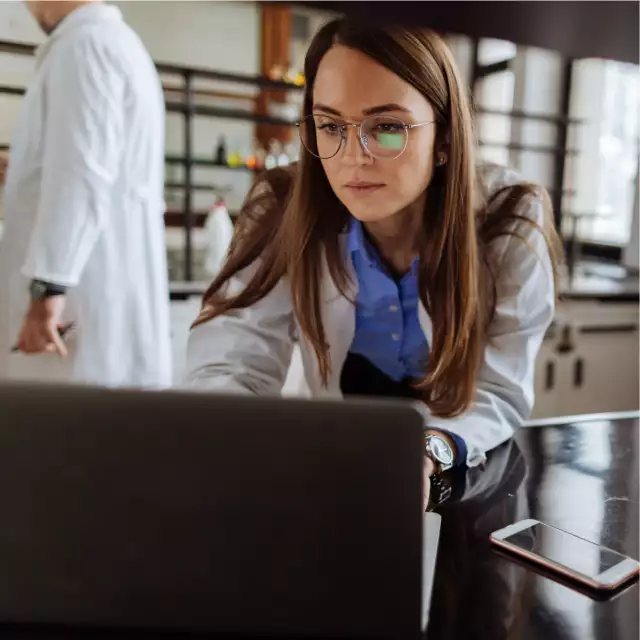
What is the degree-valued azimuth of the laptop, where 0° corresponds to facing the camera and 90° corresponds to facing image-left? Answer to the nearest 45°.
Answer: approximately 180°

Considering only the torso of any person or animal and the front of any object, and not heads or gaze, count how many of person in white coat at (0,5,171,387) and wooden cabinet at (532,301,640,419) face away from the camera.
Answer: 0

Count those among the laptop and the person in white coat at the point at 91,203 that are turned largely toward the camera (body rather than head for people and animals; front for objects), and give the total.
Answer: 0

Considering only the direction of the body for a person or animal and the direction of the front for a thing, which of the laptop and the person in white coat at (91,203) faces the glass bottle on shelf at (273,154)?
the laptop

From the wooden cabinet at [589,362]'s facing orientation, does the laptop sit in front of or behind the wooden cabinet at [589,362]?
in front

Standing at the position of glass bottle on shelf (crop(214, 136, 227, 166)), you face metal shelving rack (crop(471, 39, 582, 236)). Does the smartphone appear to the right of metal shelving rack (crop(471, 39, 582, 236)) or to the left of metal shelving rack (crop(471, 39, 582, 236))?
right

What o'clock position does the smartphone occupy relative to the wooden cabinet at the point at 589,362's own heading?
The smartphone is roughly at 12 o'clock from the wooden cabinet.
